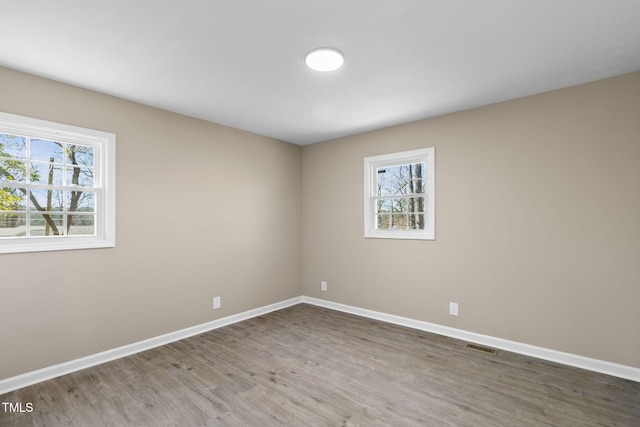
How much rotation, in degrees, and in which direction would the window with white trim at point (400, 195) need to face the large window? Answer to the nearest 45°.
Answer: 0° — it already faces it

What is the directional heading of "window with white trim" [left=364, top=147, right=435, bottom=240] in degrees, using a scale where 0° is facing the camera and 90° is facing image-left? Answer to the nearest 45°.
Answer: approximately 45°
